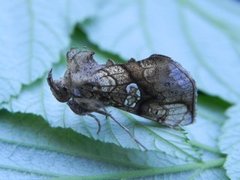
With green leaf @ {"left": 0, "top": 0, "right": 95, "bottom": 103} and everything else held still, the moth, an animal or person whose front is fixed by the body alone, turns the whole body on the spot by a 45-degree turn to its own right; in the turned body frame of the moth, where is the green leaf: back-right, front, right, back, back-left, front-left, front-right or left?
front

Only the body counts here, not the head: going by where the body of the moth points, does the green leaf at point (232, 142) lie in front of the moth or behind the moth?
behind

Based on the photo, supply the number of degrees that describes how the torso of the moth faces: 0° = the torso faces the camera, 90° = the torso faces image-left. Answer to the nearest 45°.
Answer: approximately 90°
